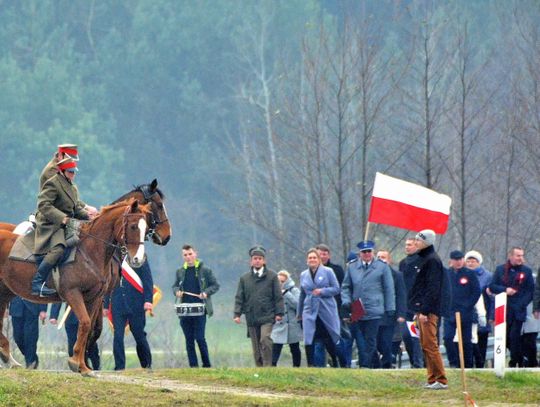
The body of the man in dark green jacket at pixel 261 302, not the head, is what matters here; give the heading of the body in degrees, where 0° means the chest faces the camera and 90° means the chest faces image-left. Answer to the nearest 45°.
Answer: approximately 0°

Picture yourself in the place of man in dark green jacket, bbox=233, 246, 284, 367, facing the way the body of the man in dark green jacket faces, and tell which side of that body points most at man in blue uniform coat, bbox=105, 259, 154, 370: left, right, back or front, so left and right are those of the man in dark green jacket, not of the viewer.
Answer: right

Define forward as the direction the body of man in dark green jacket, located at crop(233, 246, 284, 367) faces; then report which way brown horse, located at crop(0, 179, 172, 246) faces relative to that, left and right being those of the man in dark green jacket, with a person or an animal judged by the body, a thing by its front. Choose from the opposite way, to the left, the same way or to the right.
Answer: to the left

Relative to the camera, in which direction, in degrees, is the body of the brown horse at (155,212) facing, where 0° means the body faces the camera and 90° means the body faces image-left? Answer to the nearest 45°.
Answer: approximately 270°

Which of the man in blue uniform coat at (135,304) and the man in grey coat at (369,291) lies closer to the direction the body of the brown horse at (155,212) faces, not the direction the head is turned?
the man in grey coat

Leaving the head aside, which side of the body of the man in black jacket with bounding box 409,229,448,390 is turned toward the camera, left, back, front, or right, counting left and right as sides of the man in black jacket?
left

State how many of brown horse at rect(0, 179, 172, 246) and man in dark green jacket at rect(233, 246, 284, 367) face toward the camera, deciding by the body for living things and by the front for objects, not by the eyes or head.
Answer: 1

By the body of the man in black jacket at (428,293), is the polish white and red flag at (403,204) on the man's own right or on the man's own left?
on the man's own right

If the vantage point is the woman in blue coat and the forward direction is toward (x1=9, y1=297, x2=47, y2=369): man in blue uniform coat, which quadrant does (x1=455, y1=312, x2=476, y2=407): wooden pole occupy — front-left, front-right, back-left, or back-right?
back-left

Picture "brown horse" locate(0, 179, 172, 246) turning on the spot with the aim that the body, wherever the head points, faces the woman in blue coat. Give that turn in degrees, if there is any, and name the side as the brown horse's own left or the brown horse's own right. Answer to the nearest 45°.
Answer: approximately 45° to the brown horse's own left

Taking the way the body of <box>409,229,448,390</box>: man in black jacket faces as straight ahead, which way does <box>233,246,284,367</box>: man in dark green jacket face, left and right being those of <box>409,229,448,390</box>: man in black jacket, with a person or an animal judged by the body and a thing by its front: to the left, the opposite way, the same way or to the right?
to the left
